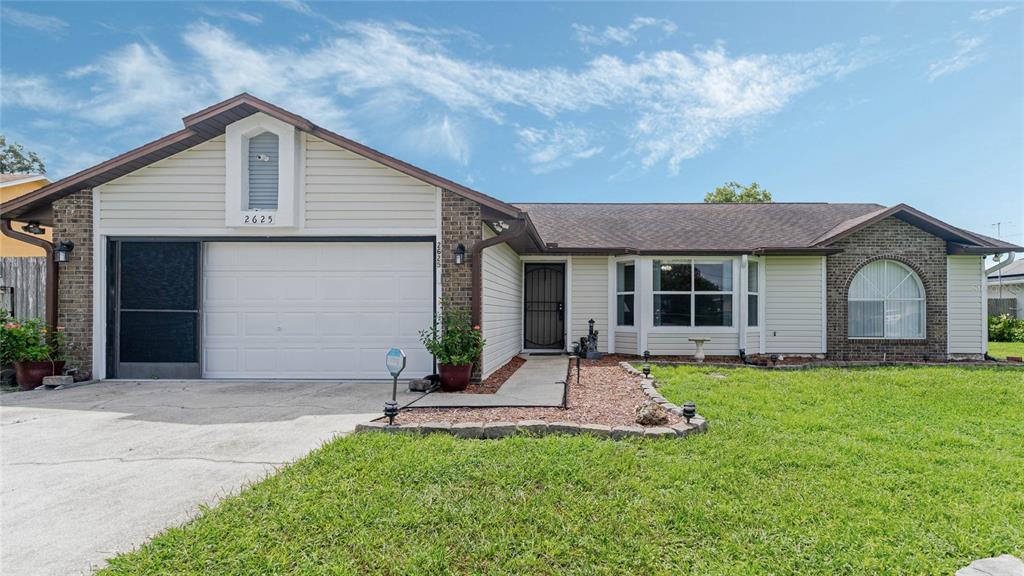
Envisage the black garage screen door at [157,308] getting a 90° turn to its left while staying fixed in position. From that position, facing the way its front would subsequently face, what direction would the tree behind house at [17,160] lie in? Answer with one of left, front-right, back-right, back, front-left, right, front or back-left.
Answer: left

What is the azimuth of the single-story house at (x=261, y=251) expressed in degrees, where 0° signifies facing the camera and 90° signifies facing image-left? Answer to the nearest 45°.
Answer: approximately 0°

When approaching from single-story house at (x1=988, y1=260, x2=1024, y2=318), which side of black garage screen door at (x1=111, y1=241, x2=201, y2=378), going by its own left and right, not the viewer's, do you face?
left

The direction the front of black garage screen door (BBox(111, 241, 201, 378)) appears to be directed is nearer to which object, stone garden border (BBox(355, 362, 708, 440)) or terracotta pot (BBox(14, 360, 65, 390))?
the stone garden border

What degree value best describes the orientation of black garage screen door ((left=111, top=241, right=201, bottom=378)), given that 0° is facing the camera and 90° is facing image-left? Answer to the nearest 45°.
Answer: approximately 0°

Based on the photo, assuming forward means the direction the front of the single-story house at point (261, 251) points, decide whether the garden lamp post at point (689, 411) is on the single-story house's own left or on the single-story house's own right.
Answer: on the single-story house's own left

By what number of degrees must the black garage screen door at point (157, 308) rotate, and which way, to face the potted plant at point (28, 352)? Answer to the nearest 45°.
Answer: approximately 90° to its right

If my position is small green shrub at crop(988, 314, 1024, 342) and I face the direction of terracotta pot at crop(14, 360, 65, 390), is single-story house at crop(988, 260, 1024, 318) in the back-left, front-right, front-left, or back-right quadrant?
back-right

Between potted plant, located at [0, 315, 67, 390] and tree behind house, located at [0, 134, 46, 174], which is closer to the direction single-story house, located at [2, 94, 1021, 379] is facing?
the potted plant

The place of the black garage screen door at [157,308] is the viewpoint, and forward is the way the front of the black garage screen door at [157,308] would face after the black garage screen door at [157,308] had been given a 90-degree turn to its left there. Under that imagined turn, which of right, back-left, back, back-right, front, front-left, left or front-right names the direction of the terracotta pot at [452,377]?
front-right
